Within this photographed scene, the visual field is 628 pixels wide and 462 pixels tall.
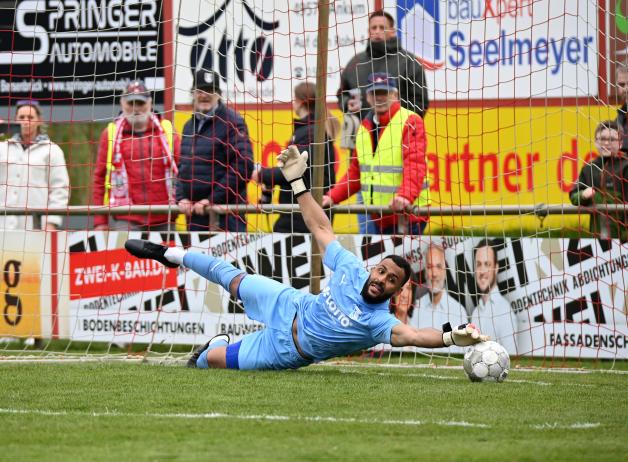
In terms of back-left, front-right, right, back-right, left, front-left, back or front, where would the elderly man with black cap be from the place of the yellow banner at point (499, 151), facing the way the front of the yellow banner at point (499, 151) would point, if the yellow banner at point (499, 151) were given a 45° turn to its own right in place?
front

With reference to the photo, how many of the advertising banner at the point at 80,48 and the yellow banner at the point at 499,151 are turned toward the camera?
2

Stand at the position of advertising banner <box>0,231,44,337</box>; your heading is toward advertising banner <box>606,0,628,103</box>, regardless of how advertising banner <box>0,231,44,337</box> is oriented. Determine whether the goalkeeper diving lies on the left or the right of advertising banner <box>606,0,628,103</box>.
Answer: right

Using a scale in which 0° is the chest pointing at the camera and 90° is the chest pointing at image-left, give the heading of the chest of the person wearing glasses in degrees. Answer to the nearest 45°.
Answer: approximately 0°

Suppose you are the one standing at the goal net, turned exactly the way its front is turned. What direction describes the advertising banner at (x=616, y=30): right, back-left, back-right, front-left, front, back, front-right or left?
left

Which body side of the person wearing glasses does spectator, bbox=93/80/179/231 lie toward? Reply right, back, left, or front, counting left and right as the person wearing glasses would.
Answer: right

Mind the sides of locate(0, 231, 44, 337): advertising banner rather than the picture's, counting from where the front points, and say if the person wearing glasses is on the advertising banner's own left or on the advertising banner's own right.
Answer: on the advertising banner's own left

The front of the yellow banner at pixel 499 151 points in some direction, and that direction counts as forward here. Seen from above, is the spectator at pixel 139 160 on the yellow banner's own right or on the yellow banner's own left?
on the yellow banner's own right

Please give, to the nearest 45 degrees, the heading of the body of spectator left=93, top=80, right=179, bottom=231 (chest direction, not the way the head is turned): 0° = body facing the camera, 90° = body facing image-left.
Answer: approximately 0°
